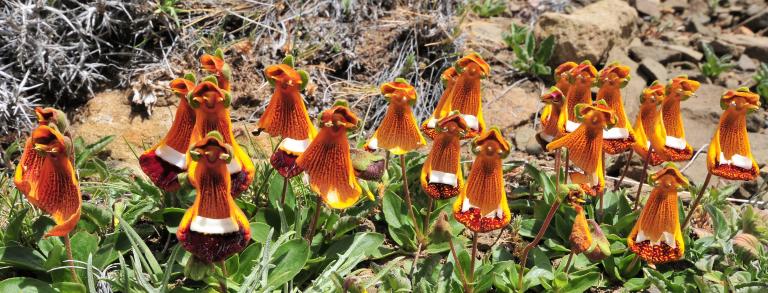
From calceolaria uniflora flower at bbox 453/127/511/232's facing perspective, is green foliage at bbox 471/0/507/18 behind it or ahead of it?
behind

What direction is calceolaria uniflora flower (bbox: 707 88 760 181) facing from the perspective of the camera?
toward the camera

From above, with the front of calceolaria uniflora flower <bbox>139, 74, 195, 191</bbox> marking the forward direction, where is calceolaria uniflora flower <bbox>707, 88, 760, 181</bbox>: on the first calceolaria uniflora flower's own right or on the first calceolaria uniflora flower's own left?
on the first calceolaria uniflora flower's own left

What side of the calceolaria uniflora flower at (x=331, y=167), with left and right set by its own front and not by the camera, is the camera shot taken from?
front

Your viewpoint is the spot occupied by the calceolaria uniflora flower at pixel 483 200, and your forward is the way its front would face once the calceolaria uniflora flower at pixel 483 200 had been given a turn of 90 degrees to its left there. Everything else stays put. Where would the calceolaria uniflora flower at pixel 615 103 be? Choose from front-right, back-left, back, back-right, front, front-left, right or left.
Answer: front-left

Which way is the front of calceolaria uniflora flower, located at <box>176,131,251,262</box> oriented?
toward the camera

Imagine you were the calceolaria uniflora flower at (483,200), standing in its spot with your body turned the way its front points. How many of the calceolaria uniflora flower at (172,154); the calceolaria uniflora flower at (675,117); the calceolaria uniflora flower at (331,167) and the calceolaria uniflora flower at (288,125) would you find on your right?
3

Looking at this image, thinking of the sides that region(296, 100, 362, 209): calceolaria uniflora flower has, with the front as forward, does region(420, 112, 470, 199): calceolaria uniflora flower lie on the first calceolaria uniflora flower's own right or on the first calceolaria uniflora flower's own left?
on the first calceolaria uniflora flower's own left
